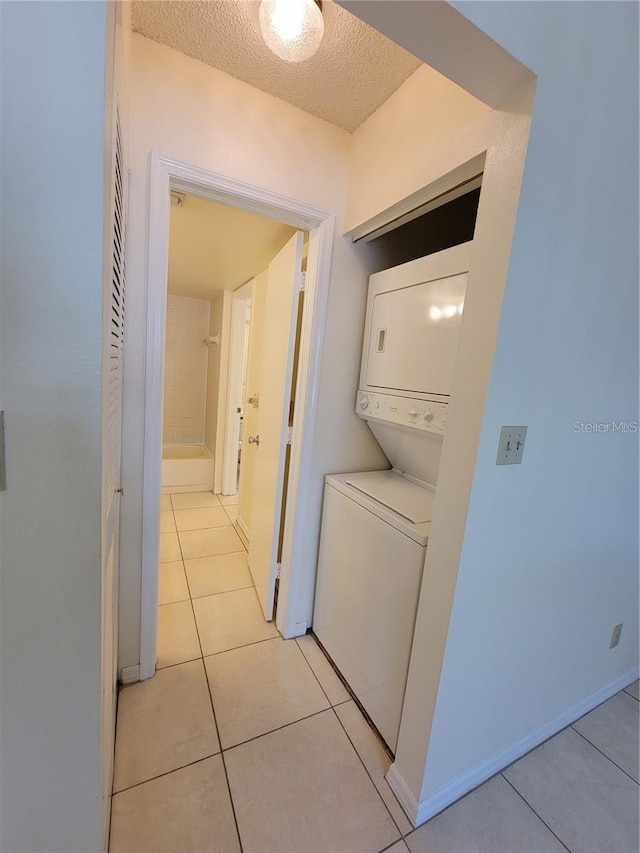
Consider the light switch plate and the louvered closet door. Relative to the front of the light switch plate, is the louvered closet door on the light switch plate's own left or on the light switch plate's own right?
on the light switch plate's own right

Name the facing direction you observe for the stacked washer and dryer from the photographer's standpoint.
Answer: facing the viewer and to the left of the viewer

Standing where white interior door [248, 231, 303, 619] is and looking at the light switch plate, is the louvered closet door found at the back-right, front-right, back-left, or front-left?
front-right

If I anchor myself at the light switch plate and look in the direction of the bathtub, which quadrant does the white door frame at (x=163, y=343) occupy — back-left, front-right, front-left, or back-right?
front-left

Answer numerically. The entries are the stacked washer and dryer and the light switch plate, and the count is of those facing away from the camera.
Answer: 0

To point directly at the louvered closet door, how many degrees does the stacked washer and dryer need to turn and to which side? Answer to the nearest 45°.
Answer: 0° — it already faces it

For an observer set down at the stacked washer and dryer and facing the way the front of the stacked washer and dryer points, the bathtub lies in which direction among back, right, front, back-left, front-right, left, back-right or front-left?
right

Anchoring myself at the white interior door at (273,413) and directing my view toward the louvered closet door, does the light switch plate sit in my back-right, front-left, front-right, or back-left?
front-left

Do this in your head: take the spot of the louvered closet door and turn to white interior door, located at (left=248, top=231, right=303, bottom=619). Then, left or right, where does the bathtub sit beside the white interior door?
left

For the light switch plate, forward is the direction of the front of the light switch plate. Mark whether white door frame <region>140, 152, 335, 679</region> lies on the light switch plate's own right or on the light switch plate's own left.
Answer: on the light switch plate's own right
